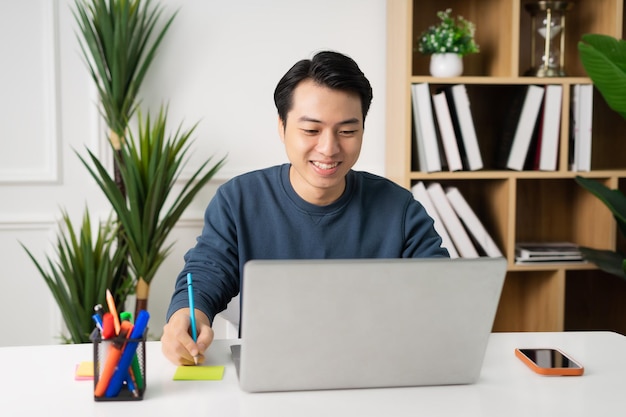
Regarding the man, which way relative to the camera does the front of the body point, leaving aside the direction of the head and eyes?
toward the camera

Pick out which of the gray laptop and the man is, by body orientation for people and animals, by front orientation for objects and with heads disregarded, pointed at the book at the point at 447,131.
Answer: the gray laptop

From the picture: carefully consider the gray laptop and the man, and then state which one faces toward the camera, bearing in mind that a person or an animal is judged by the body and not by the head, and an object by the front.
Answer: the man

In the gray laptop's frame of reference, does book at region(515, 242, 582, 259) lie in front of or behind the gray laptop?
in front

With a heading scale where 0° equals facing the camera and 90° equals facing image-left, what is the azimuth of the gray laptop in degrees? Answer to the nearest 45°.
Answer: approximately 180°

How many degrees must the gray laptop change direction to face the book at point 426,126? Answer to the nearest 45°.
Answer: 0° — it already faces it

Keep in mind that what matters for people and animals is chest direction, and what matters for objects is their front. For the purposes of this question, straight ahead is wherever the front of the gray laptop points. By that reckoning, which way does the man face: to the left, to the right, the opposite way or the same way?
the opposite way

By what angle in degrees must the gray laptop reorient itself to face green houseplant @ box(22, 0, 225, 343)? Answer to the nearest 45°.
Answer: approximately 45° to its left

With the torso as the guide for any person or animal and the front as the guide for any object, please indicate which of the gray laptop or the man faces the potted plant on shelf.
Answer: the gray laptop

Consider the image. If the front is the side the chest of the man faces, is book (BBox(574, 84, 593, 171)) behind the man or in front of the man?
behind

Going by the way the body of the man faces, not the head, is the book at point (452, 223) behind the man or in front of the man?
behind

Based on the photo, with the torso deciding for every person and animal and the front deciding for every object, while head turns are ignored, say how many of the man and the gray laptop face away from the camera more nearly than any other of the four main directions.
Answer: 1
